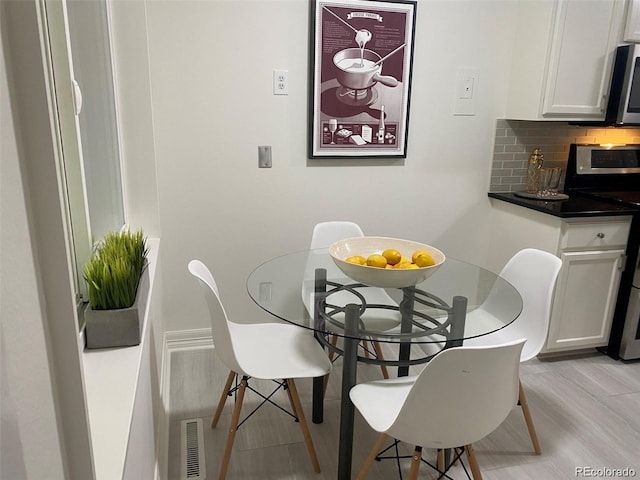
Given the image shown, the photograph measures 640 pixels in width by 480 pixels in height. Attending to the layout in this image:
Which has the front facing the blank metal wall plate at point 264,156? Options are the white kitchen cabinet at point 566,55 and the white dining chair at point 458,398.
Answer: the white dining chair

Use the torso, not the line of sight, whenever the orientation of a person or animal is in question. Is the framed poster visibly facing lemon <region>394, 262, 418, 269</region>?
yes

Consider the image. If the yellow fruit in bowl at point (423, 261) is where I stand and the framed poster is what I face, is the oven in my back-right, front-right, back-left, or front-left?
front-right

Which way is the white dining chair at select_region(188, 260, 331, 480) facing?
to the viewer's right

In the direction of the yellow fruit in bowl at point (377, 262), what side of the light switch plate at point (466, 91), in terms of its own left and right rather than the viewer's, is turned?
front

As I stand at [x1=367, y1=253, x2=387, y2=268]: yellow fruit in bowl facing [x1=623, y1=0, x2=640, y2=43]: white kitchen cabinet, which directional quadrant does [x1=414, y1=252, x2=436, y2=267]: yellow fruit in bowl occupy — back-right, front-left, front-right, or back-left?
front-right

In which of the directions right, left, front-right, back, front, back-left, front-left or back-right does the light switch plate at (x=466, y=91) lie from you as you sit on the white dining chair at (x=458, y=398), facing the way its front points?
front-right

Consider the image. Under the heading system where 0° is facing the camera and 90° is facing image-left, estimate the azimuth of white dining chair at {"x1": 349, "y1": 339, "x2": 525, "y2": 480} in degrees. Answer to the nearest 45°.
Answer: approximately 135°

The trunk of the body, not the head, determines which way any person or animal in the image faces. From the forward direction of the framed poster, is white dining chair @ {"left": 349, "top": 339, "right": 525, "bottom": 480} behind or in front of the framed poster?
in front

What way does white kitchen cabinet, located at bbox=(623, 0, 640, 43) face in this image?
toward the camera

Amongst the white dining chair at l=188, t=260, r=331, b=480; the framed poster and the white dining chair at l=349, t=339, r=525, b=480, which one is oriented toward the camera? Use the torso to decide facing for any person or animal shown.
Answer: the framed poster

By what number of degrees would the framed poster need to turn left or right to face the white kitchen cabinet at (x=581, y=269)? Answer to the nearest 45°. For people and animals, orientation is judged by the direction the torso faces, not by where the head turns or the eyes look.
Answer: approximately 90° to its left

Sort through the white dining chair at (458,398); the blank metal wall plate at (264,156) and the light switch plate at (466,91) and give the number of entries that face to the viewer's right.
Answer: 0

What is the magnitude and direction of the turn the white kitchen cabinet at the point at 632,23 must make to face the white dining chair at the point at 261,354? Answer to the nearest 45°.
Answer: approximately 45° to its right

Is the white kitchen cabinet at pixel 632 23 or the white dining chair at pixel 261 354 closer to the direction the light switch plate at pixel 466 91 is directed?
the white dining chair

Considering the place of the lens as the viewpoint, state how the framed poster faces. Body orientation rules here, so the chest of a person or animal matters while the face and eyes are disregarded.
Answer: facing the viewer

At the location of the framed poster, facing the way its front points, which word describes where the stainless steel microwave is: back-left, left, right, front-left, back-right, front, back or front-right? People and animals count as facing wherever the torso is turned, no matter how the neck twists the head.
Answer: left

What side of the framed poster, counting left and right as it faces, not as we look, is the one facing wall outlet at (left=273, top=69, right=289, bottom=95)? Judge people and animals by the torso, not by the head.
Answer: right

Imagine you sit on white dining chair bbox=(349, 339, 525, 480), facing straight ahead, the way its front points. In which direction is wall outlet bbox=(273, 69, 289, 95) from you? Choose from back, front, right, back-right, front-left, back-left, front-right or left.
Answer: front

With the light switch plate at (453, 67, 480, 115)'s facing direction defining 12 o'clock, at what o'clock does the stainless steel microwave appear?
The stainless steel microwave is roughly at 9 o'clock from the light switch plate.
